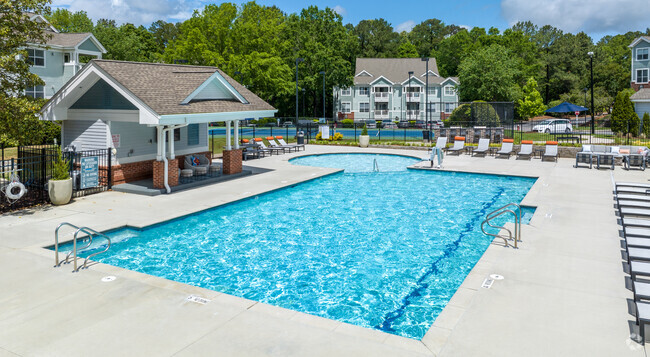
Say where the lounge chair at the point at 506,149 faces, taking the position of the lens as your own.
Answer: facing the viewer and to the left of the viewer

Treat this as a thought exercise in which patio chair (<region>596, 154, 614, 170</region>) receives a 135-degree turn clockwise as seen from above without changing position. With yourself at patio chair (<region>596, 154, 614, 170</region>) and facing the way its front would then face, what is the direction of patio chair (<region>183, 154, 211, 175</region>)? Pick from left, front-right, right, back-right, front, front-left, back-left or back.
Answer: left

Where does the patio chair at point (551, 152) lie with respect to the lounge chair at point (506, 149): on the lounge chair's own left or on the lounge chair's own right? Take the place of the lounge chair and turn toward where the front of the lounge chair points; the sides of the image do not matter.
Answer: on the lounge chair's own left

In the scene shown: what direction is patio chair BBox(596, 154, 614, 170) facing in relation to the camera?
toward the camera

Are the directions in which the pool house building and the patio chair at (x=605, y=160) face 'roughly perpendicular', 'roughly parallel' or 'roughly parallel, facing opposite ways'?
roughly perpendicular

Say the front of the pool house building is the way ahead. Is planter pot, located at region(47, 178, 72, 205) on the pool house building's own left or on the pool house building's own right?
on the pool house building's own right

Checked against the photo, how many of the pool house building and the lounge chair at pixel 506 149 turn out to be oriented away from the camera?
0

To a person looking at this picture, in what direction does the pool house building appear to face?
facing the viewer and to the right of the viewer

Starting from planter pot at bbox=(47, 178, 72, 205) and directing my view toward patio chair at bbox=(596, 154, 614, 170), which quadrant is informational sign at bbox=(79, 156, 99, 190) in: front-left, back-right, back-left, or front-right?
front-left

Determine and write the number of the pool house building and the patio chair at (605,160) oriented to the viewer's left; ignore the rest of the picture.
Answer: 0
